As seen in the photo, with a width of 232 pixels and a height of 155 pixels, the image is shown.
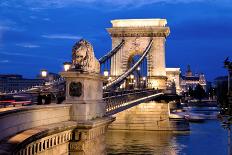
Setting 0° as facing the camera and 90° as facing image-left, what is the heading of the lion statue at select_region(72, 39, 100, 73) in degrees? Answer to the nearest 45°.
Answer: approximately 45°
